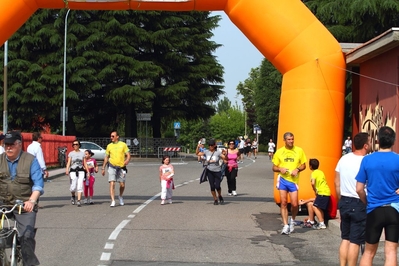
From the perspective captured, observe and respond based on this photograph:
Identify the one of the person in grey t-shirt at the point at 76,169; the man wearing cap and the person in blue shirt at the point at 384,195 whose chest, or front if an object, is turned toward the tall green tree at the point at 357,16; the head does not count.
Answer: the person in blue shirt

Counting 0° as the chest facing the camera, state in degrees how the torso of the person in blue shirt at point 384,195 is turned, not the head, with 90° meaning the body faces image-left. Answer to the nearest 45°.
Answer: approximately 180°

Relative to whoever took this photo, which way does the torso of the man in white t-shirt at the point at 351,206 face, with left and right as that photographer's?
facing away from the viewer and to the right of the viewer

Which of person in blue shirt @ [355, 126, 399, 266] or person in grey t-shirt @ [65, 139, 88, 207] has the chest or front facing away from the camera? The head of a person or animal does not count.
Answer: the person in blue shirt

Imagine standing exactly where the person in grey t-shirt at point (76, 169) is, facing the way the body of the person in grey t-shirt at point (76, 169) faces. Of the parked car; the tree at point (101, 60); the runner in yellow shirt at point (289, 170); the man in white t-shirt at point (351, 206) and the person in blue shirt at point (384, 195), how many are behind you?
2

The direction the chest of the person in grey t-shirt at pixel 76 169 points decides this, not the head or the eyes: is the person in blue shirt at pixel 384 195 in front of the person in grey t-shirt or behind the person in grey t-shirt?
in front

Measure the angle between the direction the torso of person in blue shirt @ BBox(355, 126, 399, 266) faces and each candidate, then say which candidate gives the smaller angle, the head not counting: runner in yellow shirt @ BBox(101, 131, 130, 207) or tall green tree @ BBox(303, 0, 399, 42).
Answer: the tall green tree

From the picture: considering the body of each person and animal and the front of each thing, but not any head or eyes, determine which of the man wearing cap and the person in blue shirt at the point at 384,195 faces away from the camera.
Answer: the person in blue shirt

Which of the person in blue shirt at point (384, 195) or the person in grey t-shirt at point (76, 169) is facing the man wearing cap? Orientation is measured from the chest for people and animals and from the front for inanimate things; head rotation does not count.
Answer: the person in grey t-shirt

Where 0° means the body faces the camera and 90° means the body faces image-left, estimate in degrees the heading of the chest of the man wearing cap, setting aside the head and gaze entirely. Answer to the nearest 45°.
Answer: approximately 45°

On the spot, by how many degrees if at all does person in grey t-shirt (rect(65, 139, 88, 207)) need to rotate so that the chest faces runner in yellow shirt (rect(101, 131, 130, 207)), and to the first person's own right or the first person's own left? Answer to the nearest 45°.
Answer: approximately 45° to the first person's own left

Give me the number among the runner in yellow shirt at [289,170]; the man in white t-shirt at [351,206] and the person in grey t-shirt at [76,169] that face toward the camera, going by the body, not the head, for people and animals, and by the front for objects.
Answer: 2

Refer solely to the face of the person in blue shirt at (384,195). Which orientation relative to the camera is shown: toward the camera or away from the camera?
away from the camera
